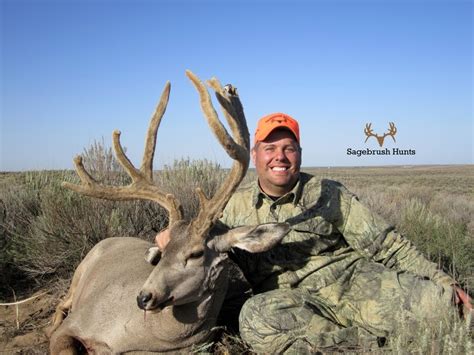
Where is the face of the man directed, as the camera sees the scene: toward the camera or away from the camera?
toward the camera

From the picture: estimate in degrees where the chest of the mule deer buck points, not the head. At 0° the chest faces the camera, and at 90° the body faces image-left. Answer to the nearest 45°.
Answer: approximately 315°
